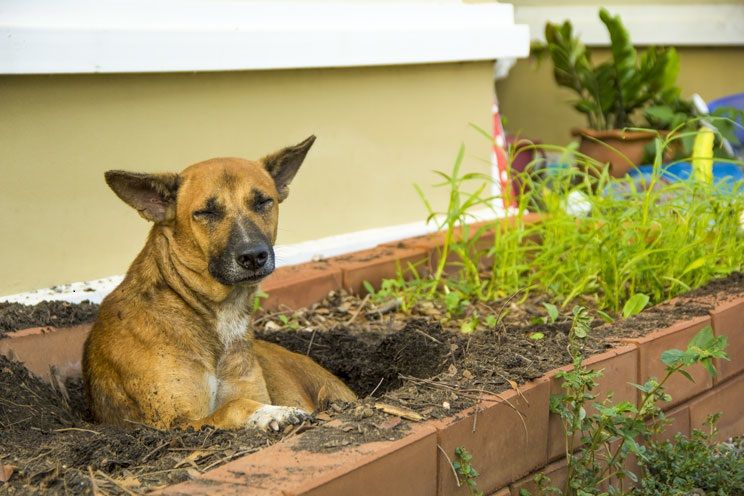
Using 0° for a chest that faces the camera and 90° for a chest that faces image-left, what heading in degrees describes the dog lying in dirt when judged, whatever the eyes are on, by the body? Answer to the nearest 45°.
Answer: approximately 315°

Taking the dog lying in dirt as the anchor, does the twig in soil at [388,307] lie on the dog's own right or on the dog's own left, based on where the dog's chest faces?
on the dog's own left

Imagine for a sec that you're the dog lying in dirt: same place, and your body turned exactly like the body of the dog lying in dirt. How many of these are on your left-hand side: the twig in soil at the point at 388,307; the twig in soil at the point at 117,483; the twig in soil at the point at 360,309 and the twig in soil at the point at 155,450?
2

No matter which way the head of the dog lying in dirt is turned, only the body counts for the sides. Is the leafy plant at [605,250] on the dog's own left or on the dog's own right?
on the dog's own left

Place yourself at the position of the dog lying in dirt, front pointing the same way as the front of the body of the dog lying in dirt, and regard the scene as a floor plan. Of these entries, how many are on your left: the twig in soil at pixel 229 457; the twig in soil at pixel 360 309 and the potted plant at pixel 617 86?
2

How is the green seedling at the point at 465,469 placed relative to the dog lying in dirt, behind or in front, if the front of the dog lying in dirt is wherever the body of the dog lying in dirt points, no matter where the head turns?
in front

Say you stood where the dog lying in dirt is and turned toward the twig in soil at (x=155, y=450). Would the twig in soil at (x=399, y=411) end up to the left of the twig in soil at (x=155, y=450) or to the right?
left

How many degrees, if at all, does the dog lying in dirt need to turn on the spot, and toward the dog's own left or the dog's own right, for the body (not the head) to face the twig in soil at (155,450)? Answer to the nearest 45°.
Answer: approximately 45° to the dog's own right

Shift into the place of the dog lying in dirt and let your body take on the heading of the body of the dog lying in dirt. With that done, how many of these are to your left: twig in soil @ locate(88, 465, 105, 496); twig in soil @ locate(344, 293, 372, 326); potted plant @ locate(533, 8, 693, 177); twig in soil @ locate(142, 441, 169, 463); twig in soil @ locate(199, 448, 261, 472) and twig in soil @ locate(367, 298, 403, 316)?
3

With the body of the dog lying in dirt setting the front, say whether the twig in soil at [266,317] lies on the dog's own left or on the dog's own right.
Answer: on the dog's own left

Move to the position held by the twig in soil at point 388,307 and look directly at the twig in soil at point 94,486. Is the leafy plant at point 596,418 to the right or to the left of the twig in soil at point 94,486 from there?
left

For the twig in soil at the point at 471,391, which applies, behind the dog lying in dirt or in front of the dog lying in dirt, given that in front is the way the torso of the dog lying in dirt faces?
in front

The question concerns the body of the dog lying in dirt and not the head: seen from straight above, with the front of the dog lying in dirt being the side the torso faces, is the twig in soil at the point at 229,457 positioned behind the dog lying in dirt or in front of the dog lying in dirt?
in front

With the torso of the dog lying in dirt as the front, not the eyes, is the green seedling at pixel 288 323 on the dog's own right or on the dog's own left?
on the dog's own left

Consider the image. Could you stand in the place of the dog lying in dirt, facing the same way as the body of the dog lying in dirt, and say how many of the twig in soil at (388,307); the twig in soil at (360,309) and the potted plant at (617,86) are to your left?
3
